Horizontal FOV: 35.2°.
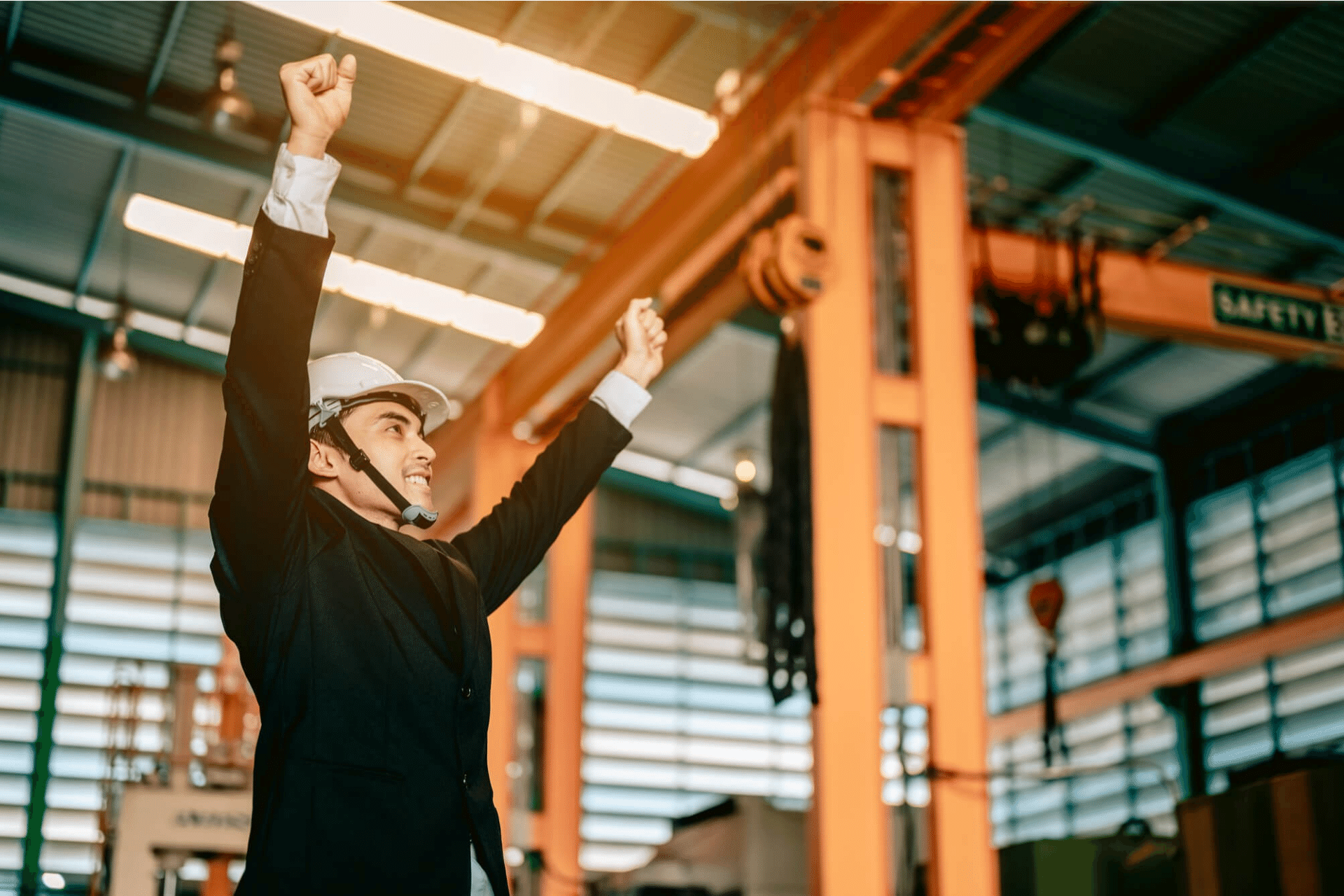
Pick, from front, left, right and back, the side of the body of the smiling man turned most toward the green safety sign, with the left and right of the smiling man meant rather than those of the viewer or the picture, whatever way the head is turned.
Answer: left

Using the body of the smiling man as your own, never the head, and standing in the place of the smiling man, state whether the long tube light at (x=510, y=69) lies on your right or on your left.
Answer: on your left

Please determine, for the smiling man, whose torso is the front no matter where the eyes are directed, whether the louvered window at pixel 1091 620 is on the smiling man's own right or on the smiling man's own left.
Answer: on the smiling man's own left

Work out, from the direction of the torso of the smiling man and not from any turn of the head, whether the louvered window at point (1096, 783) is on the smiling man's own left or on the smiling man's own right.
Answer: on the smiling man's own left

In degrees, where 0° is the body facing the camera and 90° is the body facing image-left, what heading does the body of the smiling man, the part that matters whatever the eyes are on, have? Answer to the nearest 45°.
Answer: approximately 315°

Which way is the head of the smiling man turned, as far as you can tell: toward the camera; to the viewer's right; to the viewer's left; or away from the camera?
to the viewer's right

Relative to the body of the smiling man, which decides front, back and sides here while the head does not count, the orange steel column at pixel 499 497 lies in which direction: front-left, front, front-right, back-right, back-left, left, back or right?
back-left

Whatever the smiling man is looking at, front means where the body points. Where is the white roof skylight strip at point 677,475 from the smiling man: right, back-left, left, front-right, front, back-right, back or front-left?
back-left

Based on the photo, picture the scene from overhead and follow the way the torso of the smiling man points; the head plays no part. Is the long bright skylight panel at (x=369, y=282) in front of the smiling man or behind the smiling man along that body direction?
behind
